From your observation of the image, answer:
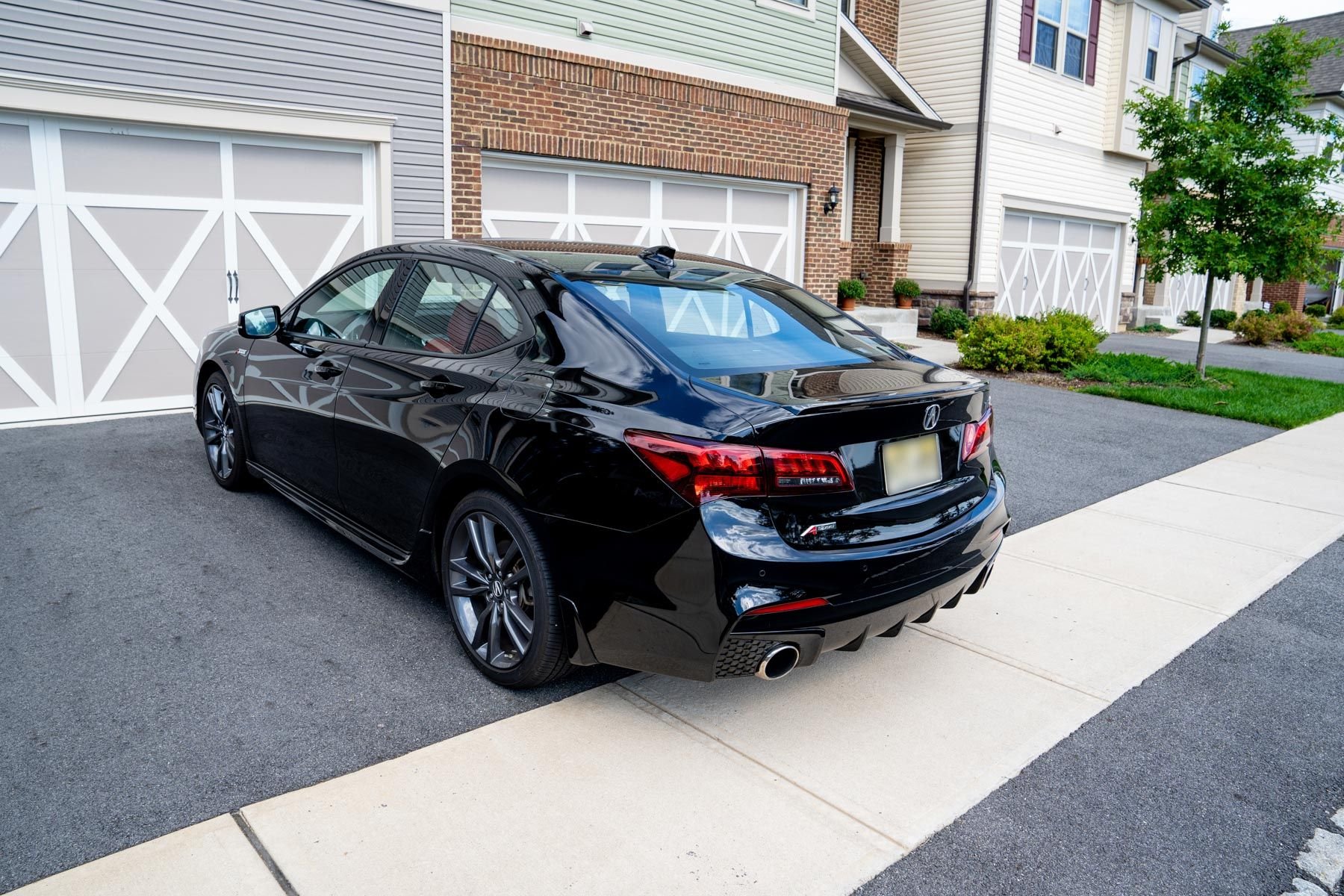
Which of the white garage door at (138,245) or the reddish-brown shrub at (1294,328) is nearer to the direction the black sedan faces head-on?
the white garage door

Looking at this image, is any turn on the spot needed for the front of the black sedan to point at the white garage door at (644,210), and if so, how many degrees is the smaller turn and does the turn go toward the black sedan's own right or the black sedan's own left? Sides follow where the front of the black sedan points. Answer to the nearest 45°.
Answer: approximately 45° to the black sedan's own right

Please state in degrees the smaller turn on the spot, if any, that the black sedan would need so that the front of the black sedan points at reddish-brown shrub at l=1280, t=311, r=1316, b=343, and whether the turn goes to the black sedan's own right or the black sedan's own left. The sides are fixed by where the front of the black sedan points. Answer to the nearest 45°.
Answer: approximately 90° to the black sedan's own right

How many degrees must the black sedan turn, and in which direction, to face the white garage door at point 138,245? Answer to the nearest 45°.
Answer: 0° — it already faces it

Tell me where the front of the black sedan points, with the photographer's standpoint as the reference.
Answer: facing away from the viewer and to the left of the viewer

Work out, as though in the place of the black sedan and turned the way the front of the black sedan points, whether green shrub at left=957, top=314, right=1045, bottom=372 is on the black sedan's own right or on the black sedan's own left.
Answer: on the black sedan's own right

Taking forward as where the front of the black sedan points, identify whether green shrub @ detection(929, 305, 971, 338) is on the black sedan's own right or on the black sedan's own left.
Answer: on the black sedan's own right

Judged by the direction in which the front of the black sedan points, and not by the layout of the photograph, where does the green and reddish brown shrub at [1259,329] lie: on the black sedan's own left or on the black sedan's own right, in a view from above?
on the black sedan's own right

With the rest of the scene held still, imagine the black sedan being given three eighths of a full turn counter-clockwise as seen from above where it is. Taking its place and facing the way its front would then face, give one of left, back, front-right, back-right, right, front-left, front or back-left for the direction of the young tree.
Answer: back-left

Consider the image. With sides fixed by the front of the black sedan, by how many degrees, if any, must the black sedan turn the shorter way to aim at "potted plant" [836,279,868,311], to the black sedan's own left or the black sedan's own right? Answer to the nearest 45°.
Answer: approximately 45° to the black sedan's own right

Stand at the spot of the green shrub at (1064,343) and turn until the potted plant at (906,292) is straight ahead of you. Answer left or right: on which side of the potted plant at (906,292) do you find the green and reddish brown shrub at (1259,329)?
right

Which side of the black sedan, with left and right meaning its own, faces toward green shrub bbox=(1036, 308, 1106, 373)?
right

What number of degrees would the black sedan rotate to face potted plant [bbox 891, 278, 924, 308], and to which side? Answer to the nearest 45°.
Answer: approximately 45° to its right
